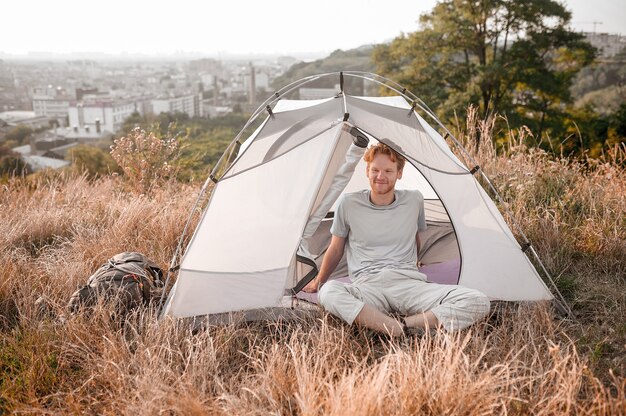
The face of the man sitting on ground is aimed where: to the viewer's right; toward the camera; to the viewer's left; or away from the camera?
toward the camera

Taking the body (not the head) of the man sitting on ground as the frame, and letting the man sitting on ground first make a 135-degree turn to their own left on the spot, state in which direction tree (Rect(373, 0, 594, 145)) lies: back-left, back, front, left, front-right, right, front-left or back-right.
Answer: front-left

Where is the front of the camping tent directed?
toward the camera

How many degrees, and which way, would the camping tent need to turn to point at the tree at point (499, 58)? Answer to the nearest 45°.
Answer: approximately 180°

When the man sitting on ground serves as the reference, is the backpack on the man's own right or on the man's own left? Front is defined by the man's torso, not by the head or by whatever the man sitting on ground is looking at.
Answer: on the man's own right

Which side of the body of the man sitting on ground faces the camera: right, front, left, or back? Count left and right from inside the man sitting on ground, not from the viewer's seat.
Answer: front

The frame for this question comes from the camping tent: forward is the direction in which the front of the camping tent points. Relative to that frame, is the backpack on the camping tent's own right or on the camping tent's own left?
on the camping tent's own right
